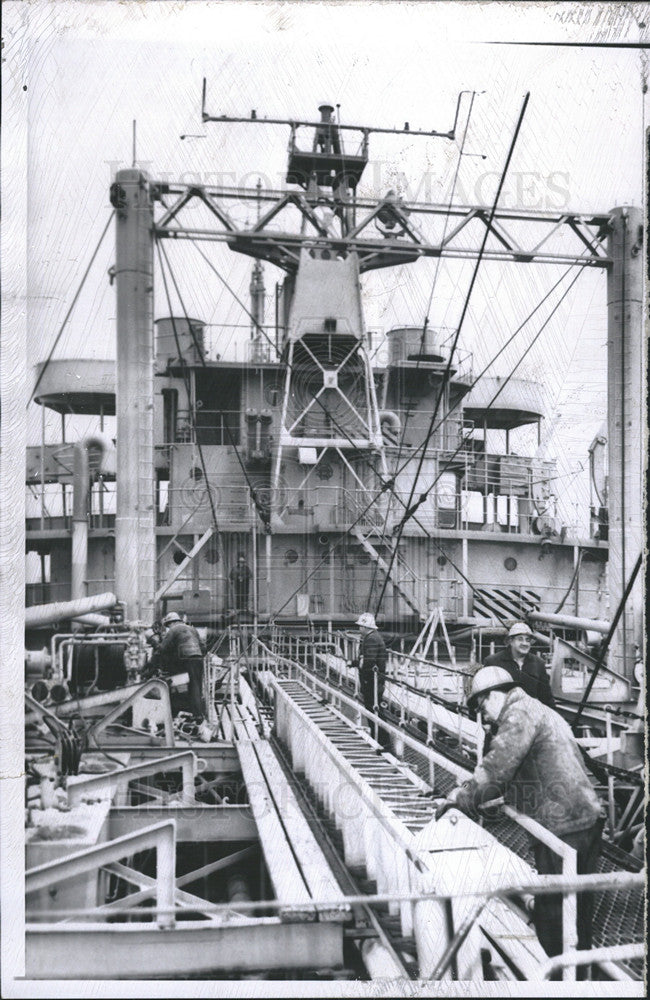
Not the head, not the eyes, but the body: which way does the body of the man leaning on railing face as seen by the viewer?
to the viewer's left

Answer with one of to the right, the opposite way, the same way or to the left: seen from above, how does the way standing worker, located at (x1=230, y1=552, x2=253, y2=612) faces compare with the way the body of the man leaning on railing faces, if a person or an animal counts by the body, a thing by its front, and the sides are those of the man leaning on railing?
to the left

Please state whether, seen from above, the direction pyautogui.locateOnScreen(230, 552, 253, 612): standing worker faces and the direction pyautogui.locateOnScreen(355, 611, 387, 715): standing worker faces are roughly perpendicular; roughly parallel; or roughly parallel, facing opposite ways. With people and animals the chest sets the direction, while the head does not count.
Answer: roughly perpendicular

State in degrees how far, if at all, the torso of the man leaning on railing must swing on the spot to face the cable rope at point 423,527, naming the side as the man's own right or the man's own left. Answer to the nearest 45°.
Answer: approximately 90° to the man's own right

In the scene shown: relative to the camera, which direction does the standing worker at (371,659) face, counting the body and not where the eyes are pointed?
to the viewer's left

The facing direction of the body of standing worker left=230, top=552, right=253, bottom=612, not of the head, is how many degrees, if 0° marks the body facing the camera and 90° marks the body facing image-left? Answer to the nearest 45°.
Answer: approximately 0°
